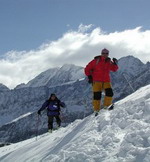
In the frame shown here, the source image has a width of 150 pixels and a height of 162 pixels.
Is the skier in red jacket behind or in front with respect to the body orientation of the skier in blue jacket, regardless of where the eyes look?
in front

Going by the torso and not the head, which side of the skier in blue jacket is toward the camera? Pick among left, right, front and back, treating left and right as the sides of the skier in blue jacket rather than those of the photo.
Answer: front
